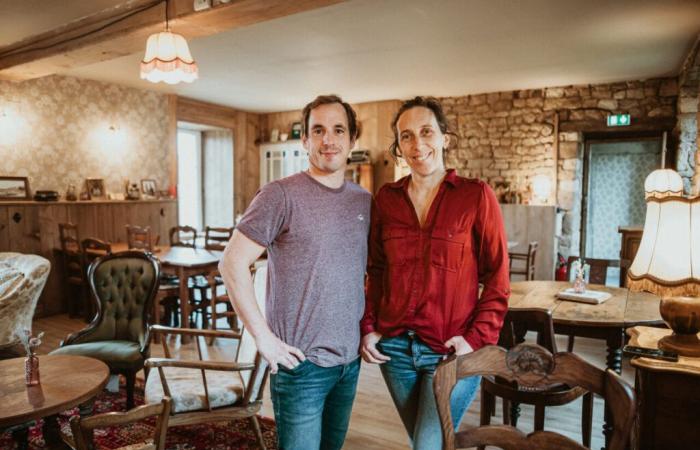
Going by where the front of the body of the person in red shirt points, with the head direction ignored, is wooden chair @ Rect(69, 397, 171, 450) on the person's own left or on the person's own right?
on the person's own right

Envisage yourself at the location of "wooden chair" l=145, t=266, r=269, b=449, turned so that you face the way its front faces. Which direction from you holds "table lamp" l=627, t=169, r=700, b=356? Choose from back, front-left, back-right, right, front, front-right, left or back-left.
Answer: back-left

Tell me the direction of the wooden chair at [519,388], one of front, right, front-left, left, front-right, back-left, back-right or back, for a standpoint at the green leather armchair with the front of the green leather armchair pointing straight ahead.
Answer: left

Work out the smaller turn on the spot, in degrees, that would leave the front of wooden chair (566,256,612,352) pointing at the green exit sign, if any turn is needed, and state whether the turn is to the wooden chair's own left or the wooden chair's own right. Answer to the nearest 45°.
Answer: approximately 180°

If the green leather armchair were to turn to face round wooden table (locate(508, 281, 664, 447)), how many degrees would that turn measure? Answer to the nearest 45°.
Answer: approximately 90° to its left

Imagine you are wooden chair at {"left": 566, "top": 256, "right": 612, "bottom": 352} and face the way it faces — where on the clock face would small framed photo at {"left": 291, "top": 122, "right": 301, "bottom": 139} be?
The small framed photo is roughly at 4 o'clock from the wooden chair.

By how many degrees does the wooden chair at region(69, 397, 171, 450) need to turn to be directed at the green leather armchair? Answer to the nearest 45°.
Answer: approximately 45° to its right

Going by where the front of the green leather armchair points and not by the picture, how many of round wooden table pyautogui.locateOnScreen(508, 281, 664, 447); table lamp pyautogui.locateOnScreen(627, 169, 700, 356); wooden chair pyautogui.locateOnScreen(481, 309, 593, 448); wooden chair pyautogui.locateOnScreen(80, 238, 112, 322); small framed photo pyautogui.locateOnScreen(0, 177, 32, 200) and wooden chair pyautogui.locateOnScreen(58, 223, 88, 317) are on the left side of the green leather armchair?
3
